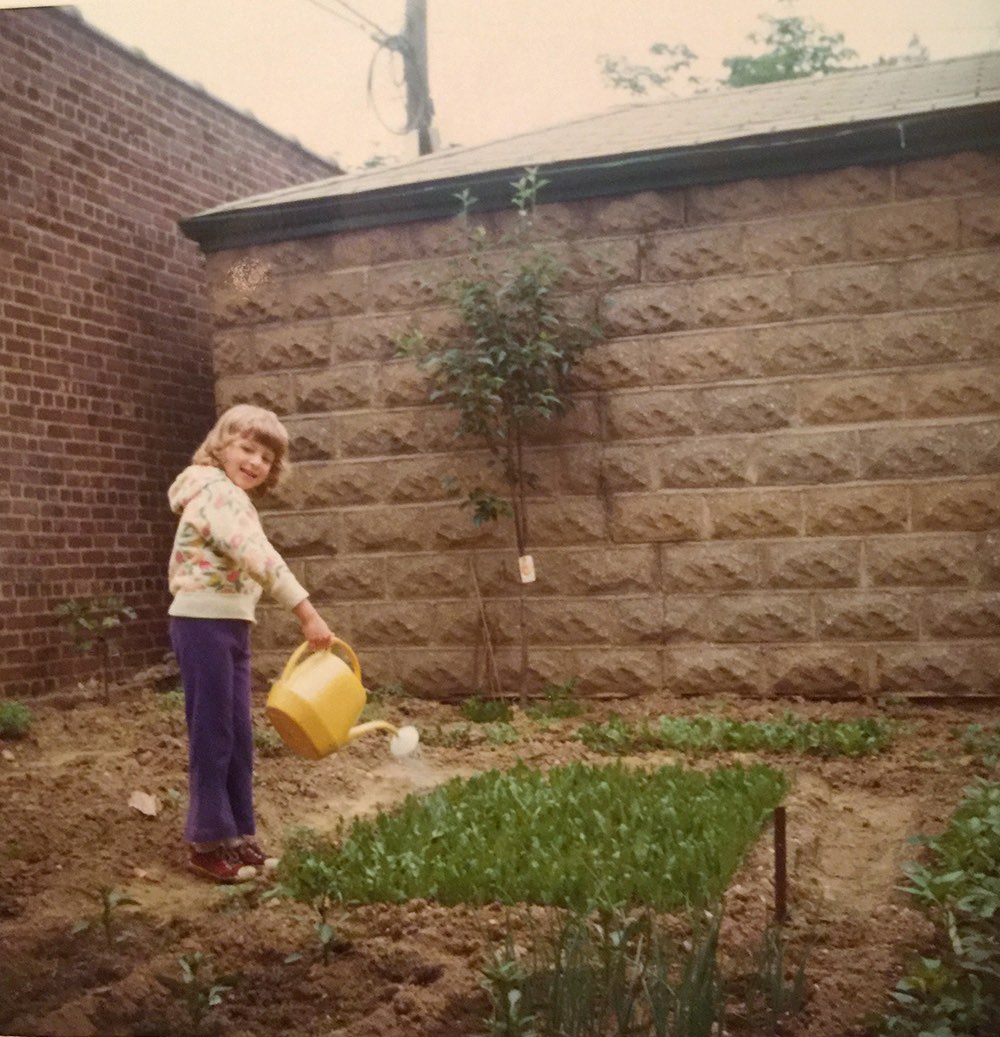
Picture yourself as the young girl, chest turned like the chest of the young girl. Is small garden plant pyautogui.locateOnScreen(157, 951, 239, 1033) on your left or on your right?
on your right

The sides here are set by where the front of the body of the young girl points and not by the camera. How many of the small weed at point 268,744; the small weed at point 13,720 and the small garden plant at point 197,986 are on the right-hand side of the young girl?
1

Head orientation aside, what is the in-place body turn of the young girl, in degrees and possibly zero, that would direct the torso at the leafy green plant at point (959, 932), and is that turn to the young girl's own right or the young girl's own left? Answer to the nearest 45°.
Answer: approximately 45° to the young girl's own right

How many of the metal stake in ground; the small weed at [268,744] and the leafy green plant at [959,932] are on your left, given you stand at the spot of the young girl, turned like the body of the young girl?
1

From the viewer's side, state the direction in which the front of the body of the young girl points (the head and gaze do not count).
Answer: to the viewer's right

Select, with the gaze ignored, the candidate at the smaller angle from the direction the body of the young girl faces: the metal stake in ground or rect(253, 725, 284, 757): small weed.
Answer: the metal stake in ground

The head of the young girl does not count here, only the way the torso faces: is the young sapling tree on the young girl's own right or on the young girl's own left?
on the young girl's own left
